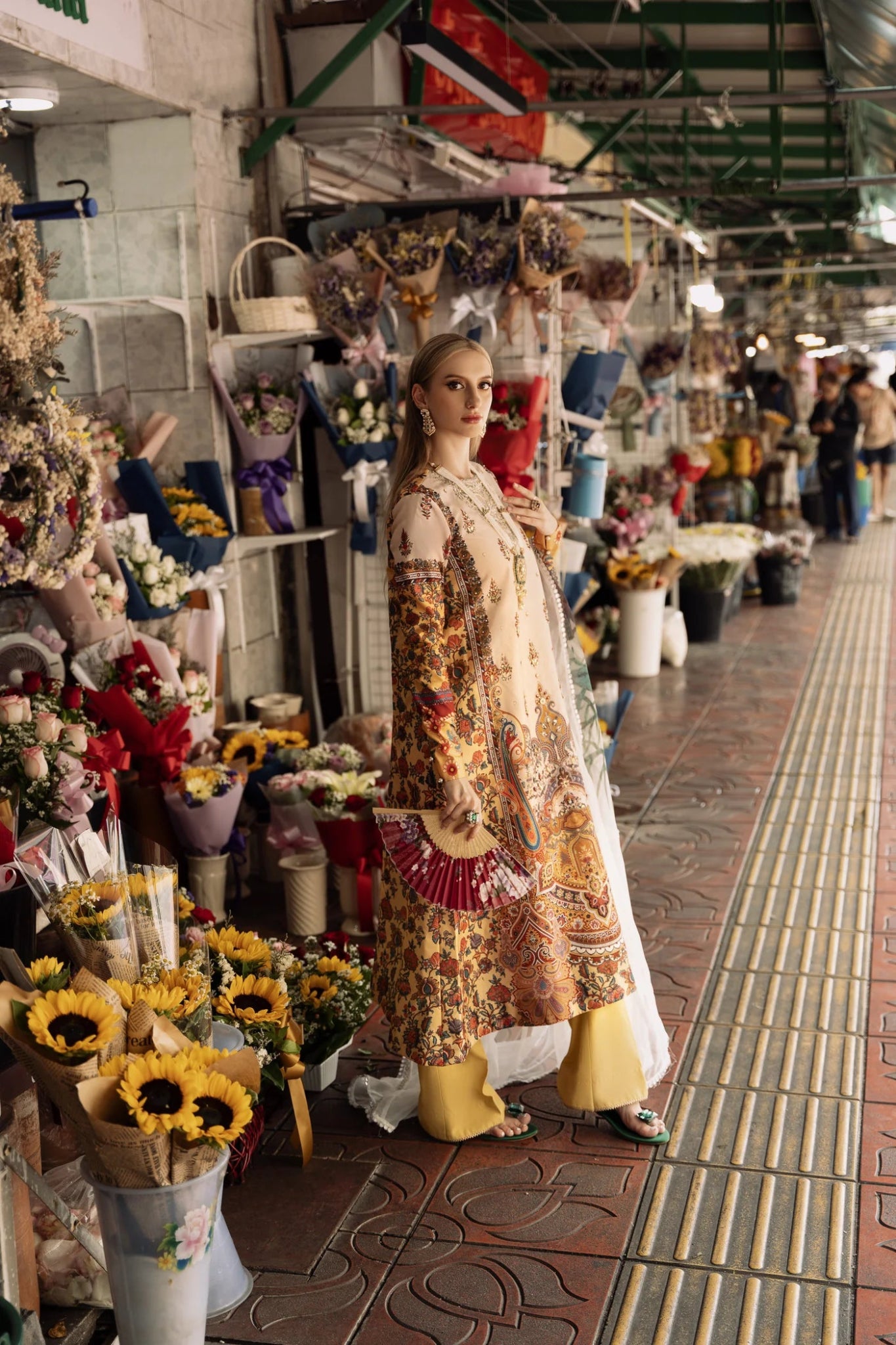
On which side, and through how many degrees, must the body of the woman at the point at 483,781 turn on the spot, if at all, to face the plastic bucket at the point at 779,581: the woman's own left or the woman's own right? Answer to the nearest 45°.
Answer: approximately 135° to the woman's own left

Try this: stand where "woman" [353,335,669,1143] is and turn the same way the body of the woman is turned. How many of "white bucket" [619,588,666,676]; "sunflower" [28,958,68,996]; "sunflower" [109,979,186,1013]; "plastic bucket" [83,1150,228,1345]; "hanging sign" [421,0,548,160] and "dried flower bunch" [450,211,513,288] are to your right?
3

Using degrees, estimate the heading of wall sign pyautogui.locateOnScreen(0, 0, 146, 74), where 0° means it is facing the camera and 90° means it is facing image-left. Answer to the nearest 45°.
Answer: approximately 315°

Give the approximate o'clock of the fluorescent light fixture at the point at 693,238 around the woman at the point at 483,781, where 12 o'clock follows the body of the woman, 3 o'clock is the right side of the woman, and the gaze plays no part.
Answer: The fluorescent light fixture is roughly at 8 o'clock from the woman.

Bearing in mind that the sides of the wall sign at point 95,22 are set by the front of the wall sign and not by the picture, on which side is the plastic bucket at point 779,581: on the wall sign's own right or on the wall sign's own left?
on the wall sign's own left

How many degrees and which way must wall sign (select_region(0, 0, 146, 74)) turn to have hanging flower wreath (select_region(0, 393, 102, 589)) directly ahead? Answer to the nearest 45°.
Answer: approximately 45° to its right

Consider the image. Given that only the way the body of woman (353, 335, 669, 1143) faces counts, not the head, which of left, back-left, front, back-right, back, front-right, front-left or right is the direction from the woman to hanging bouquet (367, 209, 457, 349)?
back-left

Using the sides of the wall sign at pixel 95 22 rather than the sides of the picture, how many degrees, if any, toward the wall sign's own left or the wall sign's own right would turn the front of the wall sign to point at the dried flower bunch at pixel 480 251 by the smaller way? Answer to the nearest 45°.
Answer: approximately 90° to the wall sign's own left

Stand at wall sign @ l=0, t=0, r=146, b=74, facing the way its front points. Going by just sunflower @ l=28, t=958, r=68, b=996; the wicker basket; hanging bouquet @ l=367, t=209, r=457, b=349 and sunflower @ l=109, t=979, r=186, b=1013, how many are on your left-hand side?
2

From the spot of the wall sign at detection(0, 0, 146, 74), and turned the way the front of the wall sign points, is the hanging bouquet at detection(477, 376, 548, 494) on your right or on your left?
on your left
